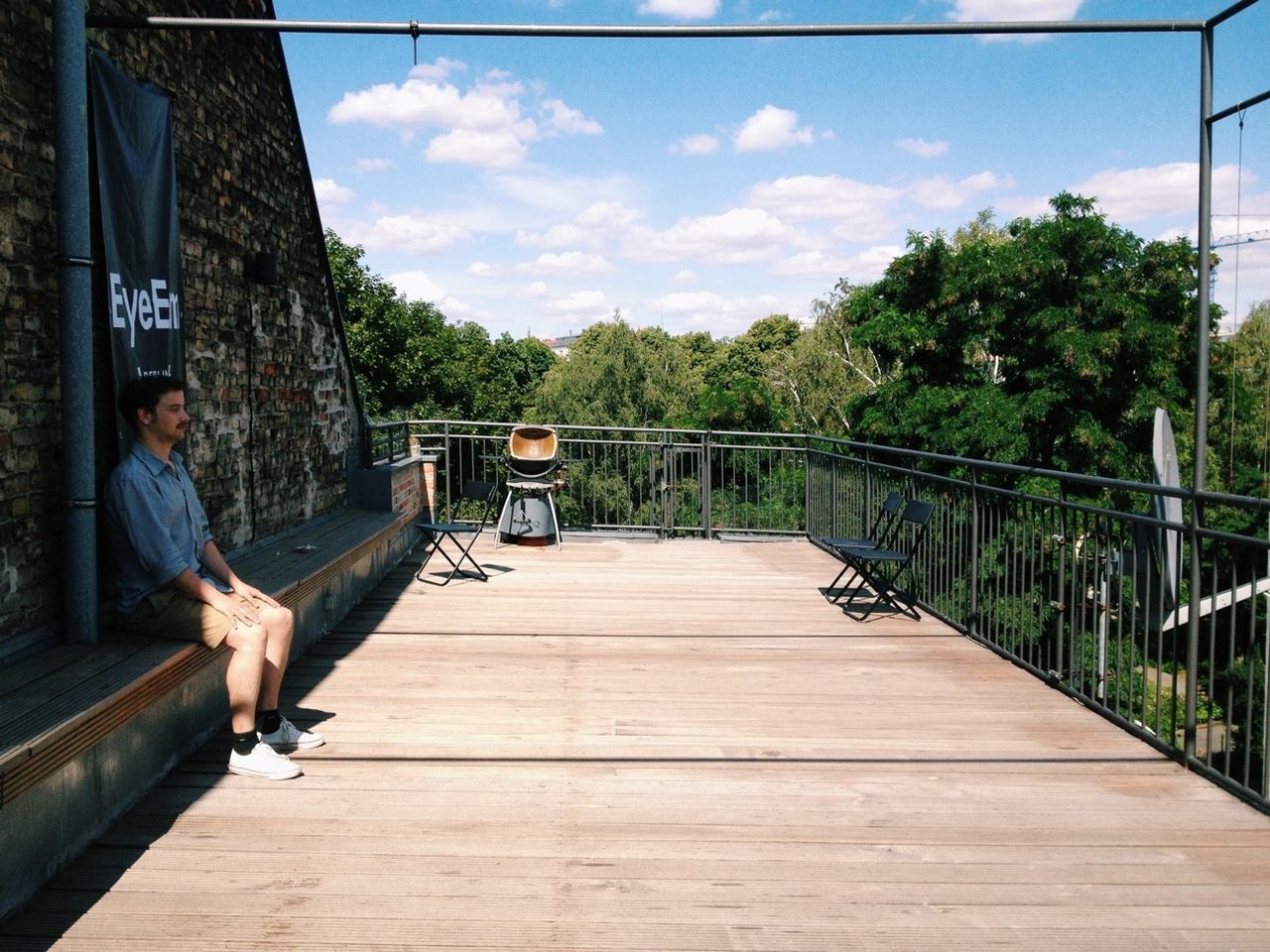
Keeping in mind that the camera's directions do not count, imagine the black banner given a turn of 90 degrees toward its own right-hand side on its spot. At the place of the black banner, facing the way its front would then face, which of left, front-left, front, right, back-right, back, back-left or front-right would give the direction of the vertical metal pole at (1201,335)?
back-left

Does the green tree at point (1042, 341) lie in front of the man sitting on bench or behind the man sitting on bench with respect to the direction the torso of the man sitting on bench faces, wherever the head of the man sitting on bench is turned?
in front

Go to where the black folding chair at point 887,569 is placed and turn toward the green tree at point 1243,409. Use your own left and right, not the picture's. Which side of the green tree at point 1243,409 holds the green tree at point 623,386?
left

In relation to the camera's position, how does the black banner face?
facing the viewer and to the right of the viewer

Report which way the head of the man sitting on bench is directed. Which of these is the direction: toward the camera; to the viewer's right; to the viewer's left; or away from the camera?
to the viewer's right

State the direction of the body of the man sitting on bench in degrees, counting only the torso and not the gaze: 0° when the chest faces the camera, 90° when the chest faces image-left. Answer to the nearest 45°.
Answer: approximately 270°

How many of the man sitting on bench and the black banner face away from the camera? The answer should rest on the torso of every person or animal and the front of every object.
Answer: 0
